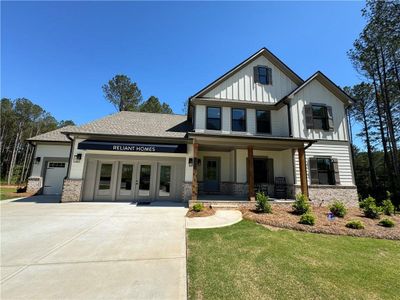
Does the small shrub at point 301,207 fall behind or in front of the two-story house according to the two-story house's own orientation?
in front

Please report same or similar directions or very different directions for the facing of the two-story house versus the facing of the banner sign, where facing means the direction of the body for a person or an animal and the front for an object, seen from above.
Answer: same or similar directions

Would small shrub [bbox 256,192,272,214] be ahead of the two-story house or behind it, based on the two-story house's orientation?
ahead

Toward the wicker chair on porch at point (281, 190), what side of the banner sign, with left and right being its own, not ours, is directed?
left

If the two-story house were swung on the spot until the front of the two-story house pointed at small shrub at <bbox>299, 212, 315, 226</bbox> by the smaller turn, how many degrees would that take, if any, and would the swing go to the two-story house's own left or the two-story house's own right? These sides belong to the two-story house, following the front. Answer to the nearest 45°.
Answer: approximately 45° to the two-story house's own left

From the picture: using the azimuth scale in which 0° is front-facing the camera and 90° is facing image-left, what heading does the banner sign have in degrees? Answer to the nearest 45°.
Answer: approximately 0°

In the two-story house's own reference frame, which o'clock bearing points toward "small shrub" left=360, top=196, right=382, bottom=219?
The small shrub is roughly at 10 o'clock from the two-story house.

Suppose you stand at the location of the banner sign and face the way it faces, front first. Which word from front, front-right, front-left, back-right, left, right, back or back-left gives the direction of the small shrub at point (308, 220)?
front-left

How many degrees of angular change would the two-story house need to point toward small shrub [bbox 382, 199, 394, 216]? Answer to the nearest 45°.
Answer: approximately 45° to its left

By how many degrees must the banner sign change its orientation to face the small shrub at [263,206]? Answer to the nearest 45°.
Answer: approximately 45° to its left

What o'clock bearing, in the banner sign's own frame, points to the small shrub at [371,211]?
The small shrub is roughly at 10 o'clock from the banner sign.

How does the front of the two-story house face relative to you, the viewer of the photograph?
facing the viewer

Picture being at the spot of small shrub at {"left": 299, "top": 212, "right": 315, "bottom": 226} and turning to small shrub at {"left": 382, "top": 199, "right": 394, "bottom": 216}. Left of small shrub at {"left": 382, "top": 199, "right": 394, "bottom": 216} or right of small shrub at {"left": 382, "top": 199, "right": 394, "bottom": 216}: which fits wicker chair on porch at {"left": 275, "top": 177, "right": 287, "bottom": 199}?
left
